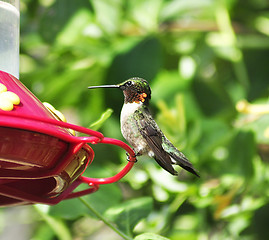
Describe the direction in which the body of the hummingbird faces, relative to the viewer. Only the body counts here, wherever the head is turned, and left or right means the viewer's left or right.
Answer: facing to the left of the viewer
